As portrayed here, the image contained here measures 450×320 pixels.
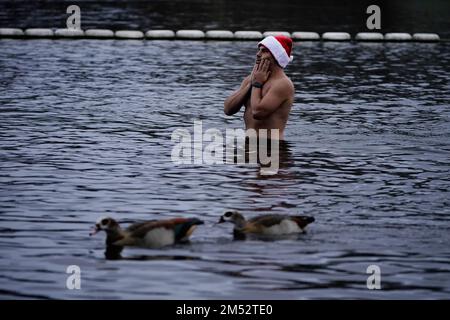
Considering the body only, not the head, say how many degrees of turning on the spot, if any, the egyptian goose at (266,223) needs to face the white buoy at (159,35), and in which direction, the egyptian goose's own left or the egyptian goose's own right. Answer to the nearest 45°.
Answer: approximately 90° to the egyptian goose's own right

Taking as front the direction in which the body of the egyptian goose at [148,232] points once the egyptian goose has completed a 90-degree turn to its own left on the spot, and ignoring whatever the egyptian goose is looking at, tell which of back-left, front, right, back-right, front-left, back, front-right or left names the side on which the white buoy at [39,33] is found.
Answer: back

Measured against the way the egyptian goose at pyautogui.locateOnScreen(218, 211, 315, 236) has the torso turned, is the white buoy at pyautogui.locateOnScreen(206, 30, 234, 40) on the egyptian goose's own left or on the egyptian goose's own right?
on the egyptian goose's own right

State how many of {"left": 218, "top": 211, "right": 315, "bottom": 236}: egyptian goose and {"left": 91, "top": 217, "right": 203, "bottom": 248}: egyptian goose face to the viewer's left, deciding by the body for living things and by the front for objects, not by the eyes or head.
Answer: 2

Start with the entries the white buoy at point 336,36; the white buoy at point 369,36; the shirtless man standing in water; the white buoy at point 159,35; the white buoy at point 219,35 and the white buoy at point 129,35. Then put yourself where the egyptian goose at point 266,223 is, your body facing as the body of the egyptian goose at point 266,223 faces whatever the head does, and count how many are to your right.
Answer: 6

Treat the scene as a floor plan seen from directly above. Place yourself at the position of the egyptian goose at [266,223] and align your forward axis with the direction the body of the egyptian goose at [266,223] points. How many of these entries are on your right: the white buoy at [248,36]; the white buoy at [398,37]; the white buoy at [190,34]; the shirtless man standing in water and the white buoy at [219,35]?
5

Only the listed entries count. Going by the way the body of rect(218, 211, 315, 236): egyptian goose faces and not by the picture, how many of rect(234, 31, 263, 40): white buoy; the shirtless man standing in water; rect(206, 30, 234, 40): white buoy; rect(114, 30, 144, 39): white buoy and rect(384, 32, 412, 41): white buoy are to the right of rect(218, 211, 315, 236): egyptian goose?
5

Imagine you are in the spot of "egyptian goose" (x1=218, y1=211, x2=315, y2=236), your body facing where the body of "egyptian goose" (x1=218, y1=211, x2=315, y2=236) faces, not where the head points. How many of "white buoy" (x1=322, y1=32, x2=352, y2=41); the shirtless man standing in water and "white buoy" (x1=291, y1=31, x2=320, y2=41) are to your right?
3

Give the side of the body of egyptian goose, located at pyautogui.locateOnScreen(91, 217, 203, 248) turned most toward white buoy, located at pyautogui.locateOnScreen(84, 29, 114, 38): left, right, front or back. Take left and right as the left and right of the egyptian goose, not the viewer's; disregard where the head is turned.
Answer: right

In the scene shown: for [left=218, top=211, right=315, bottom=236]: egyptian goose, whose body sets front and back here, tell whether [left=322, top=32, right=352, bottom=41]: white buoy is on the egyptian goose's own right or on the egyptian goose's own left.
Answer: on the egyptian goose's own right

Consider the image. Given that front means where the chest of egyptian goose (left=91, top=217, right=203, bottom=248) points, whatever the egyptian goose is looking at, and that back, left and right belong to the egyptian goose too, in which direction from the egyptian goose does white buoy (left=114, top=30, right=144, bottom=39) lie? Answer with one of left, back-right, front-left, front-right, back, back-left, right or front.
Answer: right

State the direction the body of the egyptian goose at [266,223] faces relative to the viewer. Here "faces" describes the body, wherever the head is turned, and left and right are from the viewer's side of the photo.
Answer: facing to the left of the viewer

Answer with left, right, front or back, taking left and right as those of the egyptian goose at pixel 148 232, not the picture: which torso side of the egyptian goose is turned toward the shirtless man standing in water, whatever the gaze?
right

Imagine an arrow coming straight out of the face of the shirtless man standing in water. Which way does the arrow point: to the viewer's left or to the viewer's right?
to the viewer's left

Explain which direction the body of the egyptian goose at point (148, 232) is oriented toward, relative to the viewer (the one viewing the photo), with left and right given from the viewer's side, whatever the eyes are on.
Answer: facing to the left of the viewer
